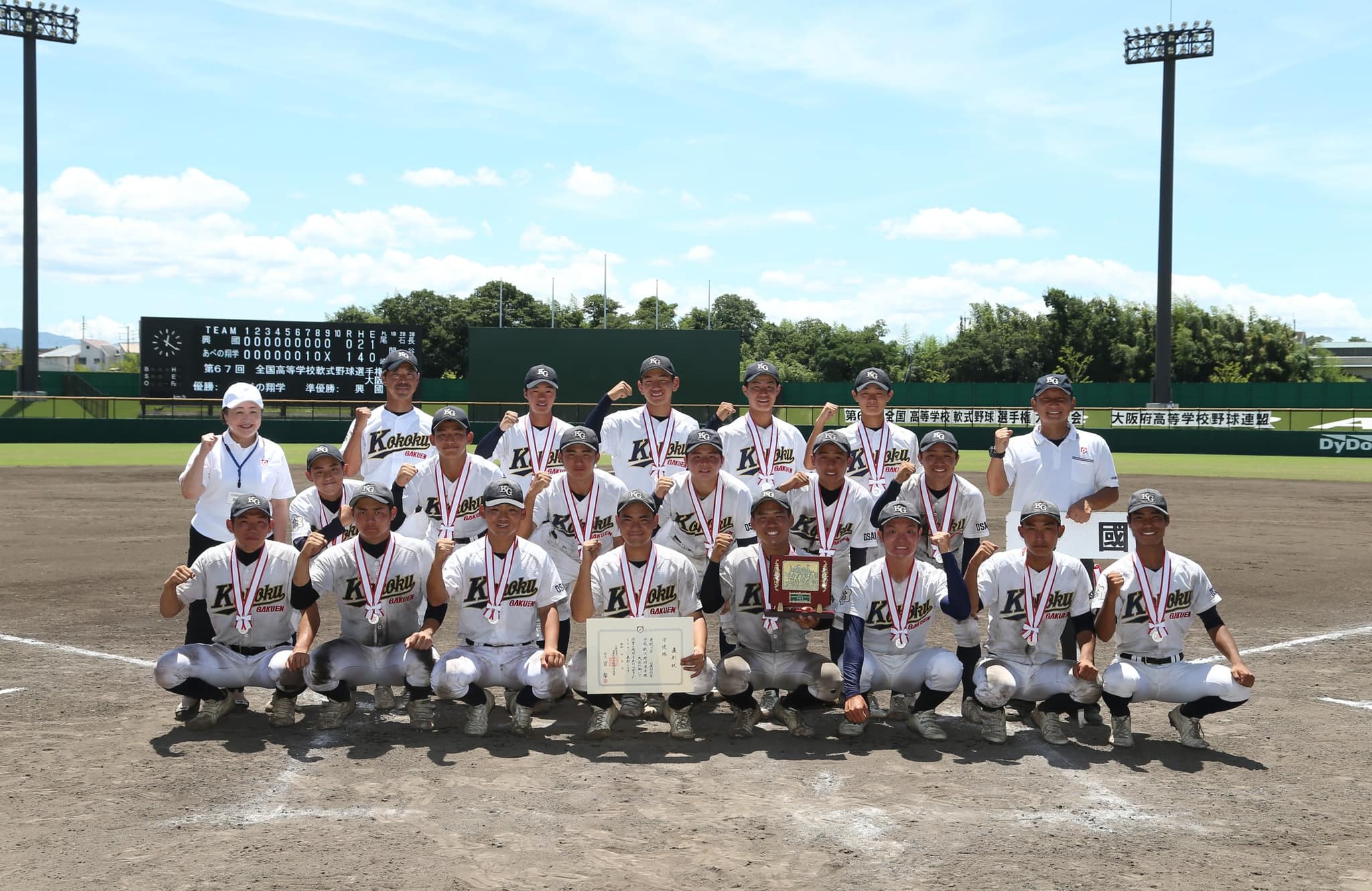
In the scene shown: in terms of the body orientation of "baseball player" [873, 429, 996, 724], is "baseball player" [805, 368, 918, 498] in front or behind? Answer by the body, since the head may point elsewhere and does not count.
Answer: behind

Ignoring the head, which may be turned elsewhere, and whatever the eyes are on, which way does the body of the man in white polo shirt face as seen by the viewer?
toward the camera

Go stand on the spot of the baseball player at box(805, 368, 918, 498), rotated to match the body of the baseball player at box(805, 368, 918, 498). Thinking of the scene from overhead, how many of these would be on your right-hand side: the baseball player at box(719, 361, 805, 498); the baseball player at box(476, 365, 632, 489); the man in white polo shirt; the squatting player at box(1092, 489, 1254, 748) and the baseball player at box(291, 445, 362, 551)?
3

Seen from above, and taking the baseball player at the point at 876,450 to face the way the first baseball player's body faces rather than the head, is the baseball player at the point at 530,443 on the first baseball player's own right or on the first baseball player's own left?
on the first baseball player's own right

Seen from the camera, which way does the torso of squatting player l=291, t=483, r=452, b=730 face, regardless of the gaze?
toward the camera

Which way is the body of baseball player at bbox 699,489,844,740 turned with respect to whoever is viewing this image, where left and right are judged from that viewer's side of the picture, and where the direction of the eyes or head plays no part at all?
facing the viewer

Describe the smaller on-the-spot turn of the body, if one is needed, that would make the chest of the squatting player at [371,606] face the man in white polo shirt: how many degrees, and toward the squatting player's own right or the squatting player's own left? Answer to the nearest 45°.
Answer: approximately 90° to the squatting player's own left

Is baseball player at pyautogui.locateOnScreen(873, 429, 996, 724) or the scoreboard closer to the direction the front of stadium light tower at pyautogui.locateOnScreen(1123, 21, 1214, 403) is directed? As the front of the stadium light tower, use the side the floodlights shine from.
the baseball player

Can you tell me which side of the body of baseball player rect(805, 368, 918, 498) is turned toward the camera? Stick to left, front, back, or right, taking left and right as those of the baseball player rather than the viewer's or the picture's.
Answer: front

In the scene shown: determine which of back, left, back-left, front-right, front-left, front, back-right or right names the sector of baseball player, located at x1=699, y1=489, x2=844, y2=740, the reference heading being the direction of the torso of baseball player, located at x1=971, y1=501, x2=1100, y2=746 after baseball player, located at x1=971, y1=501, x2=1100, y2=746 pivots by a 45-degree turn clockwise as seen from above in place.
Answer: front-right
